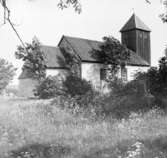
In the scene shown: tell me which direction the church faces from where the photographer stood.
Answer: facing away from the viewer and to the right of the viewer
